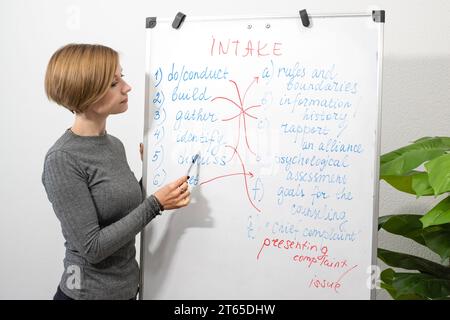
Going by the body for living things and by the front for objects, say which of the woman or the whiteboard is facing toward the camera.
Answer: the whiteboard

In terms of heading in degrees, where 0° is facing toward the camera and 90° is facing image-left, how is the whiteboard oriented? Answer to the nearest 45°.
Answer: approximately 0°

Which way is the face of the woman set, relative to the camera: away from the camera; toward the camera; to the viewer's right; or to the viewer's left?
to the viewer's right

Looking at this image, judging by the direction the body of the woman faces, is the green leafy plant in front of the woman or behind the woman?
in front

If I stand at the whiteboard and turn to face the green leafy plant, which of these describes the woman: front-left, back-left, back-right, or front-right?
back-right

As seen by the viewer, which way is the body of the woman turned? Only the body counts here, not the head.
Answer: to the viewer's right

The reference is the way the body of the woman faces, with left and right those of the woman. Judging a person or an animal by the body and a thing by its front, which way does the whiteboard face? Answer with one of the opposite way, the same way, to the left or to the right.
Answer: to the right

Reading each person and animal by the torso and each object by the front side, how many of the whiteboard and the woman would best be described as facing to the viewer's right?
1
